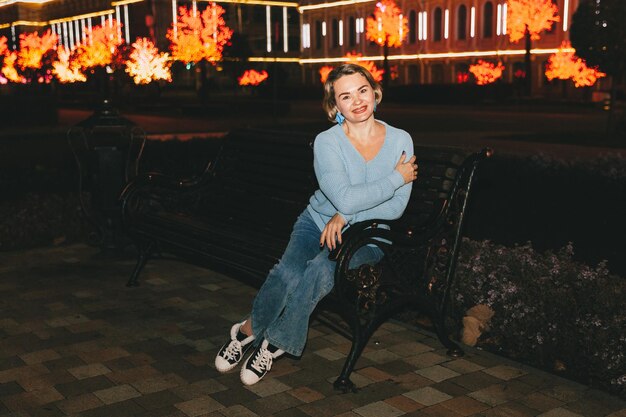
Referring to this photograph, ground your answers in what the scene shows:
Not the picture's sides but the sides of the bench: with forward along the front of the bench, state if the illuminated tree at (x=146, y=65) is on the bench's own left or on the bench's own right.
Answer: on the bench's own right

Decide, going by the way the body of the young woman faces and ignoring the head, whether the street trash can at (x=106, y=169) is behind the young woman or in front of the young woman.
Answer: behind

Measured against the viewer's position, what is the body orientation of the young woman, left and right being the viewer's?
facing the viewer

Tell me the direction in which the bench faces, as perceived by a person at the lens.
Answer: facing the viewer and to the left of the viewer

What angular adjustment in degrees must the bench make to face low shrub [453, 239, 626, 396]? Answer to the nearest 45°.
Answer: approximately 90° to its left

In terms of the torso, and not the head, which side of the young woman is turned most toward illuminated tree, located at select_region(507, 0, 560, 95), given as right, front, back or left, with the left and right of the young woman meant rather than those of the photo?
back

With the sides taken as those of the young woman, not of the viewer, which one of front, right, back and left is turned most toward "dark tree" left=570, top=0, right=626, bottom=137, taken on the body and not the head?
back

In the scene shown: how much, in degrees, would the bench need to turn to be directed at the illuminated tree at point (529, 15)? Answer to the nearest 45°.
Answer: approximately 135° to its right

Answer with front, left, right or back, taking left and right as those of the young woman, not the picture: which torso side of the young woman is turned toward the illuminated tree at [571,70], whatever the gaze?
back

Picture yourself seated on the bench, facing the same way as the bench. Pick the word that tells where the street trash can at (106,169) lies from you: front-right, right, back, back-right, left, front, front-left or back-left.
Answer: right

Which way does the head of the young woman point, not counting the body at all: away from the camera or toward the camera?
toward the camera
